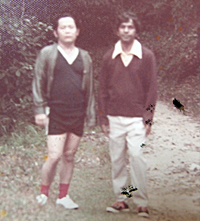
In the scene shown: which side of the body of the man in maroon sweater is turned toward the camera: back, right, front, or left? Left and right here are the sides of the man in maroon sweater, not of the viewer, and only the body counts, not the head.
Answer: front

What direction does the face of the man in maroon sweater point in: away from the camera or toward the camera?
toward the camera

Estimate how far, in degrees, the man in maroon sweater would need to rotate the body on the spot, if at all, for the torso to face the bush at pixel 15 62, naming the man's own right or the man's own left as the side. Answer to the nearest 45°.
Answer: approximately 90° to the man's own right
